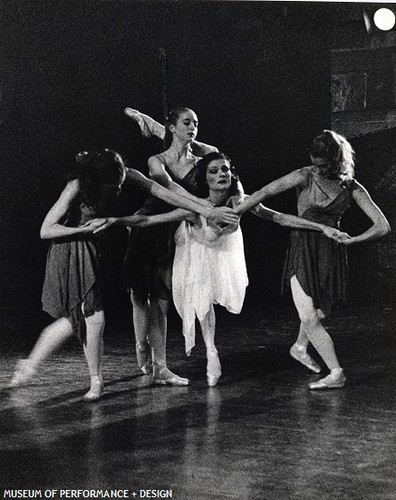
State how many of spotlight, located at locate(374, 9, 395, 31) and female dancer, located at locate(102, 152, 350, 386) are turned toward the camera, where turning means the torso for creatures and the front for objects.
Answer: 2

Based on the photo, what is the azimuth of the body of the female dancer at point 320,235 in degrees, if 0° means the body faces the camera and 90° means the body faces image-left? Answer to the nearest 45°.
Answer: approximately 45°
